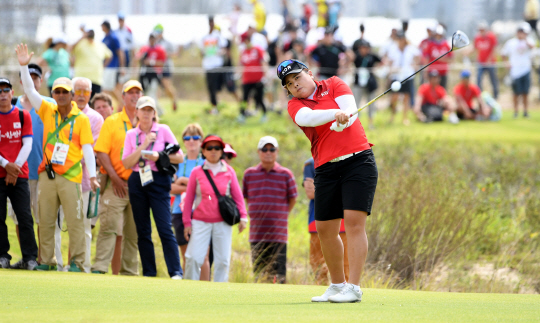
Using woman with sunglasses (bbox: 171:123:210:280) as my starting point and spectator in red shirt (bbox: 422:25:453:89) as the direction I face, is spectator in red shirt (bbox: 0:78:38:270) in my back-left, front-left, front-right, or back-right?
back-left

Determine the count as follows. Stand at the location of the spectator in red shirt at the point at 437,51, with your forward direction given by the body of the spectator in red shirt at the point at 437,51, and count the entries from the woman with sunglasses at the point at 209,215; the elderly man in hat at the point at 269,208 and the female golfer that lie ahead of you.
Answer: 3

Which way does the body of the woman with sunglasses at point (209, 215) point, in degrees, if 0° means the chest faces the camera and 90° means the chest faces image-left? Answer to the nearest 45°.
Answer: approximately 0°

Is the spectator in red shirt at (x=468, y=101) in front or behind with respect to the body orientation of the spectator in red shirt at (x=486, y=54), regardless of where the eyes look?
in front

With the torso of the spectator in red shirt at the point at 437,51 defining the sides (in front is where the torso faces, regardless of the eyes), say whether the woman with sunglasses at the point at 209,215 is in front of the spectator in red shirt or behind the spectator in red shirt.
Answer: in front

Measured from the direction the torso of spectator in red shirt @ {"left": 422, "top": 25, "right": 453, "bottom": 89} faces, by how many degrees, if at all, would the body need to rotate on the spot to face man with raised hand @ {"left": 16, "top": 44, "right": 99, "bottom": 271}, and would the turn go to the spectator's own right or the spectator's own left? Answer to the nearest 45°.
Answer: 0° — they already face them

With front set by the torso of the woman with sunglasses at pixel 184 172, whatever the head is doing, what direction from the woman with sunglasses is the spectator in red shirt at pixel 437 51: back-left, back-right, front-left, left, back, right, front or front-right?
back-left

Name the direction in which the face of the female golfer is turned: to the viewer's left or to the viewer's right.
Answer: to the viewer's left

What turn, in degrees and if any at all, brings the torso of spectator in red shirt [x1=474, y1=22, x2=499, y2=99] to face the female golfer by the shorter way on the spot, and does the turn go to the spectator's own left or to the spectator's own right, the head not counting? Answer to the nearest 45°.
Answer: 0° — they already face them

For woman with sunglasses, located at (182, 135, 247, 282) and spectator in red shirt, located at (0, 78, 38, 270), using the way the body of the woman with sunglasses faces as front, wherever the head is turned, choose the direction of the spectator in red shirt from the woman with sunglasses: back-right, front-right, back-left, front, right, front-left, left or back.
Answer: right

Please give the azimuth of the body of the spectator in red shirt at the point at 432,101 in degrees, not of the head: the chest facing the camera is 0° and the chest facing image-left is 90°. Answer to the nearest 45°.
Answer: approximately 0°
